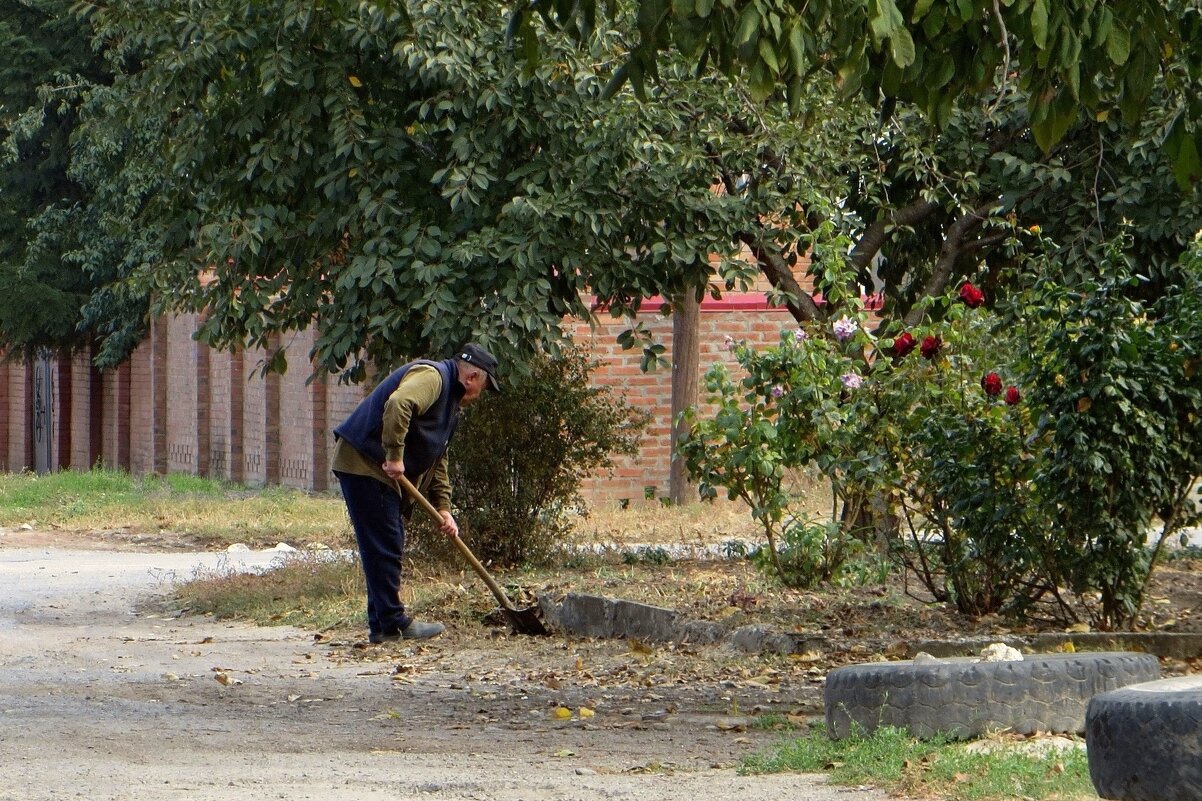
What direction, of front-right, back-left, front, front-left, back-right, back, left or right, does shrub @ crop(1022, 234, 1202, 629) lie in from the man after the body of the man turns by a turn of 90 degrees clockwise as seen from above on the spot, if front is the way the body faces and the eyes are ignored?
front-left

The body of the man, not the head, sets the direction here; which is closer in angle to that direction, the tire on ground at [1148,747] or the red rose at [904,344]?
the red rose

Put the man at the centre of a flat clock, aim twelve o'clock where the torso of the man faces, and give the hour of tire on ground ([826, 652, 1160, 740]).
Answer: The tire on ground is roughly at 2 o'clock from the man.

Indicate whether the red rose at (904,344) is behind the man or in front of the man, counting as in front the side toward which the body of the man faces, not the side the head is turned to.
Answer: in front

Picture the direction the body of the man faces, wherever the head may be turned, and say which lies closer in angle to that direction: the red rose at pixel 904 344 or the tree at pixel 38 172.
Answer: the red rose

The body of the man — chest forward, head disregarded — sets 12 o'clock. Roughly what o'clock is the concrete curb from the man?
The concrete curb is roughly at 1 o'clock from the man.

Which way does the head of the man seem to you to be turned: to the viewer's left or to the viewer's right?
to the viewer's right

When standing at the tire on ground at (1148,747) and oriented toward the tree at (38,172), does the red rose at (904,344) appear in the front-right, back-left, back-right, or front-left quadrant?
front-right

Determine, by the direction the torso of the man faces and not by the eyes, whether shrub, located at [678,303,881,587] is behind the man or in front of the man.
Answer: in front

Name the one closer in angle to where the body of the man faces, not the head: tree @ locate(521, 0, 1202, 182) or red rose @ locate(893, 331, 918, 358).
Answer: the red rose

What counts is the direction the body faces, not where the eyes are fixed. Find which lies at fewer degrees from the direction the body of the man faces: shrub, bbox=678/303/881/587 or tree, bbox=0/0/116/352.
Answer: the shrub

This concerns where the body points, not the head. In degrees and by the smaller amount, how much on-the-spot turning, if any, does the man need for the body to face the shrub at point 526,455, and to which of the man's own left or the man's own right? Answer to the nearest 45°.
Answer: approximately 45° to the man's own left

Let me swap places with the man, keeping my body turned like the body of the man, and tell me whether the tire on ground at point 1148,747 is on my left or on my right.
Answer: on my right

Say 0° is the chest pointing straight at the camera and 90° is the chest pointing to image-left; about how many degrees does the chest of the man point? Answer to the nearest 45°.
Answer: approximately 270°
